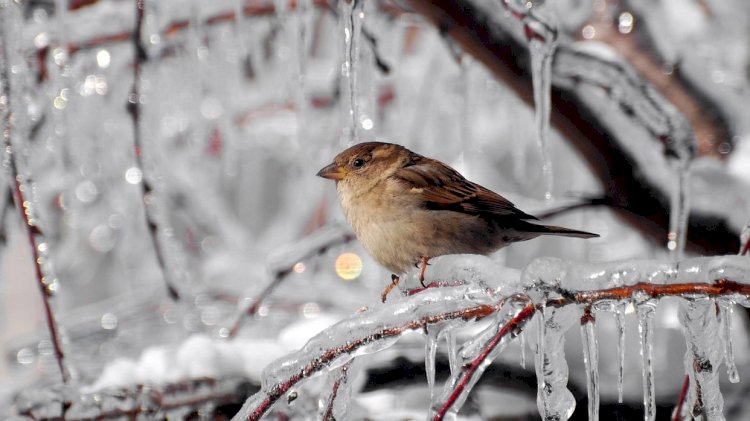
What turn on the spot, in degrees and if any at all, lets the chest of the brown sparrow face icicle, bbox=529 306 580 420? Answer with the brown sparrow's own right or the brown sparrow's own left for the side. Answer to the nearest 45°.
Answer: approximately 180°

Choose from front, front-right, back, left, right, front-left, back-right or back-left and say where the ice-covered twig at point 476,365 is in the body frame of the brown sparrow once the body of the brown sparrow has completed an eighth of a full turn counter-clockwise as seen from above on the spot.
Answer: front-left

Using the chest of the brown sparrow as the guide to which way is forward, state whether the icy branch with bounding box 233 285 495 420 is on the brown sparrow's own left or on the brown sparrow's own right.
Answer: on the brown sparrow's own left

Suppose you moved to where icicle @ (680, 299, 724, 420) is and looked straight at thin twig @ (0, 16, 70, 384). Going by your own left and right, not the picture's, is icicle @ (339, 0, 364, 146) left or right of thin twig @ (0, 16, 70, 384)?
right

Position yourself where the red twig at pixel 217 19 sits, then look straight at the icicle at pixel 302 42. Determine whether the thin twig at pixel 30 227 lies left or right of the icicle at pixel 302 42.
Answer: right

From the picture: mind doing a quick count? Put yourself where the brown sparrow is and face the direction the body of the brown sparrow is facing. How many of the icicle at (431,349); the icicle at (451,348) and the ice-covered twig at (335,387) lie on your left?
3

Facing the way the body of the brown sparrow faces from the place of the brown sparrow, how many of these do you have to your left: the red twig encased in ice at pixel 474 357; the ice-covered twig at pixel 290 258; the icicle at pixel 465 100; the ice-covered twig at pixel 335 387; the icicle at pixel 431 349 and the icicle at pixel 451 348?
4

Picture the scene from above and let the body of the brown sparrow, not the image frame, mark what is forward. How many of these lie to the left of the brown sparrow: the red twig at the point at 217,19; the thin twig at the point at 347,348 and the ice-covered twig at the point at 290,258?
1

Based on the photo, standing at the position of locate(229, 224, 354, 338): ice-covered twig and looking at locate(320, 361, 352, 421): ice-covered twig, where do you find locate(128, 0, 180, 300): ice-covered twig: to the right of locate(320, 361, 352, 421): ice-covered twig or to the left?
right

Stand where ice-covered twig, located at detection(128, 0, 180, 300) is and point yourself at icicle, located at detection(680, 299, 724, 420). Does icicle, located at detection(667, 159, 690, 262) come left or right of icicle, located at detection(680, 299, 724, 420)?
left

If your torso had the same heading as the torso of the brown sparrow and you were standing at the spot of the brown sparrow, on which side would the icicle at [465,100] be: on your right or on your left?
on your right

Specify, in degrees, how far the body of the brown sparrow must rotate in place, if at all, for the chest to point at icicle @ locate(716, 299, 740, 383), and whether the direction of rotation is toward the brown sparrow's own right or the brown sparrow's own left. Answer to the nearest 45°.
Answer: approximately 135° to the brown sparrow's own left

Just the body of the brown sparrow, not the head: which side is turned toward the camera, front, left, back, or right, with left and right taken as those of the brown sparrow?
left
